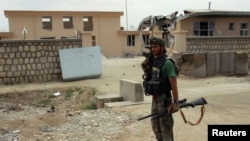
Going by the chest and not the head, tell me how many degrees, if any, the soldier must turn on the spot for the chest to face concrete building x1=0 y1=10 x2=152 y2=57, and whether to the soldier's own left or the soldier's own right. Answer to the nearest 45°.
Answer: approximately 135° to the soldier's own right

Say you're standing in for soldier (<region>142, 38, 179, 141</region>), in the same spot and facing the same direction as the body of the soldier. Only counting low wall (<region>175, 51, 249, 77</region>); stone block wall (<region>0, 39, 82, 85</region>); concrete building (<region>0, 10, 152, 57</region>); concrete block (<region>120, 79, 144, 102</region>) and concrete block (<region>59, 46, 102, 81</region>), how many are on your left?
0

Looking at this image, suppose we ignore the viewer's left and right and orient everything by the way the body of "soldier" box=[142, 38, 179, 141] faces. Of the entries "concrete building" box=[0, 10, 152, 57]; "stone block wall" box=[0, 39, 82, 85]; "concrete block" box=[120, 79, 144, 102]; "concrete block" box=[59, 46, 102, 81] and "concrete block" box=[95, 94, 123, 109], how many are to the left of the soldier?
0

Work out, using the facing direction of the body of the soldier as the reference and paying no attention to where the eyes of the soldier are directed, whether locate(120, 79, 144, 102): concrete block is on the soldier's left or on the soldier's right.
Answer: on the soldier's right

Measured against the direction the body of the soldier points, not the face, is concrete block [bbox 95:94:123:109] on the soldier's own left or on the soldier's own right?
on the soldier's own right

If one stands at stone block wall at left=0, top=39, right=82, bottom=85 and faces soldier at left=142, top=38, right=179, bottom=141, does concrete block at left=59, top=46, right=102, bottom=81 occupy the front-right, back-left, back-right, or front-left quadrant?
front-left

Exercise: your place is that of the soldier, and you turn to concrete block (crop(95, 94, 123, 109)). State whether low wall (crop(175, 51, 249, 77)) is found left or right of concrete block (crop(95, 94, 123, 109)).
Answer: right

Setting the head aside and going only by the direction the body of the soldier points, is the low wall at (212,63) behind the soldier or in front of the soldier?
behind

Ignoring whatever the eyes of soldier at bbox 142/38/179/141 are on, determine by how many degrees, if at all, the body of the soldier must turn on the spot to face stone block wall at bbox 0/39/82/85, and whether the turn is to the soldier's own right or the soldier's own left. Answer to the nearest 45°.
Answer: approximately 90° to the soldier's own right

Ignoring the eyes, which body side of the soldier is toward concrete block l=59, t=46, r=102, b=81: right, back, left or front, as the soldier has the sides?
right

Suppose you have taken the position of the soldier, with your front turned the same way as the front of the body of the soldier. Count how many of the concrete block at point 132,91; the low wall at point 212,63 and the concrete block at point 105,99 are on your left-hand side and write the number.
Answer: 0
